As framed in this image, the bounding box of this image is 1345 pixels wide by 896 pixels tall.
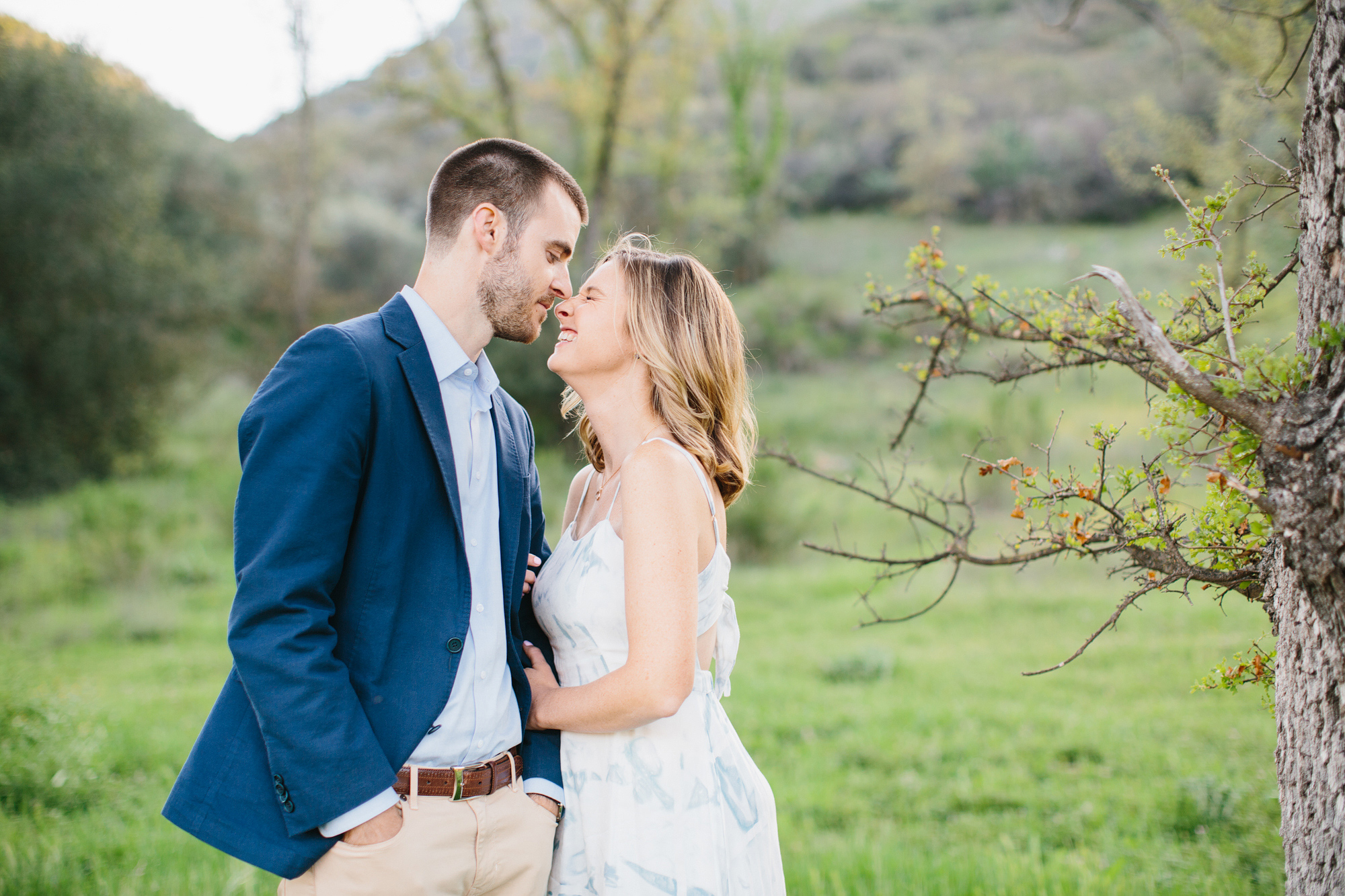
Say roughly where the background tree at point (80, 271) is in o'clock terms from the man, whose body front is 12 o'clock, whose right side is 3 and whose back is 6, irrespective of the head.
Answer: The background tree is roughly at 7 o'clock from the man.

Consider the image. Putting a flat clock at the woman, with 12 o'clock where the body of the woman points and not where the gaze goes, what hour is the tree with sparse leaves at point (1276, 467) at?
The tree with sparse leaves is roughly at 7 o'clock from the woman.

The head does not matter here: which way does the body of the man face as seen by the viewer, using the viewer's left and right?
facing the viewer and to the right of the viewer

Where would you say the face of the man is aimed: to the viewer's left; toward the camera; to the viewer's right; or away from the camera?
to the viewer's right

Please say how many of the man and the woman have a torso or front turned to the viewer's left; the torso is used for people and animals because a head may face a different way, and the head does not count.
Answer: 1

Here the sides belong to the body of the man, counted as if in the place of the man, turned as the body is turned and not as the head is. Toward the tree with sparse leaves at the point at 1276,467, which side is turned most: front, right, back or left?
front

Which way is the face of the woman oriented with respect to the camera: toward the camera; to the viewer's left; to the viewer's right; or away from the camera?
to the viewer's left

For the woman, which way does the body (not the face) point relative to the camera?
to the viewer's left

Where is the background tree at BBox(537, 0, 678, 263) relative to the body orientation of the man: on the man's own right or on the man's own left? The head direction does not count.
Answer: on the man's own left

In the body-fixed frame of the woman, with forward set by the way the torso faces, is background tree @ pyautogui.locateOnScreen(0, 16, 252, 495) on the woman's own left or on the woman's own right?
on the woman's own right
